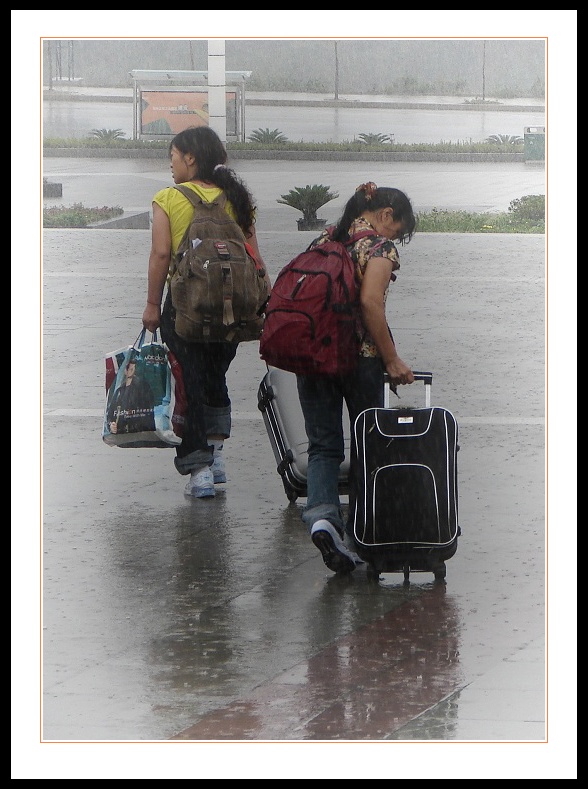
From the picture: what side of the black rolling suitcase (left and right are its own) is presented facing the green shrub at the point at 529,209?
back

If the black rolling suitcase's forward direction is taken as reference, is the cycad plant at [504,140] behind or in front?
behind

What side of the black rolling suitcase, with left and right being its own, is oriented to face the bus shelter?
back

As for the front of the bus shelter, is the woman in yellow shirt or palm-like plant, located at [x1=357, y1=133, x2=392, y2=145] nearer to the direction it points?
the woman in yellow shirt

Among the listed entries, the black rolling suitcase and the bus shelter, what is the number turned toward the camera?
2

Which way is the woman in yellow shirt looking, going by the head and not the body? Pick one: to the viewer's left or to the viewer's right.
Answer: to the viewer's left

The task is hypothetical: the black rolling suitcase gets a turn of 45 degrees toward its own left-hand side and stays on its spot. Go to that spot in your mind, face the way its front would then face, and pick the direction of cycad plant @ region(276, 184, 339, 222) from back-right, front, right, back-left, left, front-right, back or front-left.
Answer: back-left

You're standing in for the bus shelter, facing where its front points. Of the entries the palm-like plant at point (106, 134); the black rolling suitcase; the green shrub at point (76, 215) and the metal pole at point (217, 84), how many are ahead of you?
3

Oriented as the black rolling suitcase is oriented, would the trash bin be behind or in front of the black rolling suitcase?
behind
